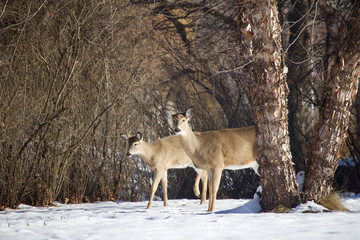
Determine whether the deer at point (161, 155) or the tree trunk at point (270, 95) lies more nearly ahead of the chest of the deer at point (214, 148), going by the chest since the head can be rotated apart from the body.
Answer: the deer

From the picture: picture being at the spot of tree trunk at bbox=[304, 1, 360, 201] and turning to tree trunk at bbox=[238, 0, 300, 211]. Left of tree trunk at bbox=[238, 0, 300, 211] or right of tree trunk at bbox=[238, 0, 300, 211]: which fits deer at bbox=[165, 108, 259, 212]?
right

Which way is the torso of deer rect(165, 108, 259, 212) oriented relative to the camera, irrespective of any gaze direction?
to the viewer's left

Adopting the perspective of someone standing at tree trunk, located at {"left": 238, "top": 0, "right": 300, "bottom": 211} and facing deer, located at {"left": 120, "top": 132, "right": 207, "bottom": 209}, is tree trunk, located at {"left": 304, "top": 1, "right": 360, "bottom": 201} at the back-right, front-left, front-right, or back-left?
back-right

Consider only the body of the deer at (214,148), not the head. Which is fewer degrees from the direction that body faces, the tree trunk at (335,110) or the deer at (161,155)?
the deer

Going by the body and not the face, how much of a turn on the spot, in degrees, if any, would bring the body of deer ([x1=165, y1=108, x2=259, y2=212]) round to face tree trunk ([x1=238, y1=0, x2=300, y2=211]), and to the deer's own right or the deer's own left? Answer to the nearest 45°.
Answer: approximately 135° to the deer's own left

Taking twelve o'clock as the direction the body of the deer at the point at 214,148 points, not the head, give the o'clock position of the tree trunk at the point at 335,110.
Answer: The tree trunk is roughly at 7 o'clock from the deer.
